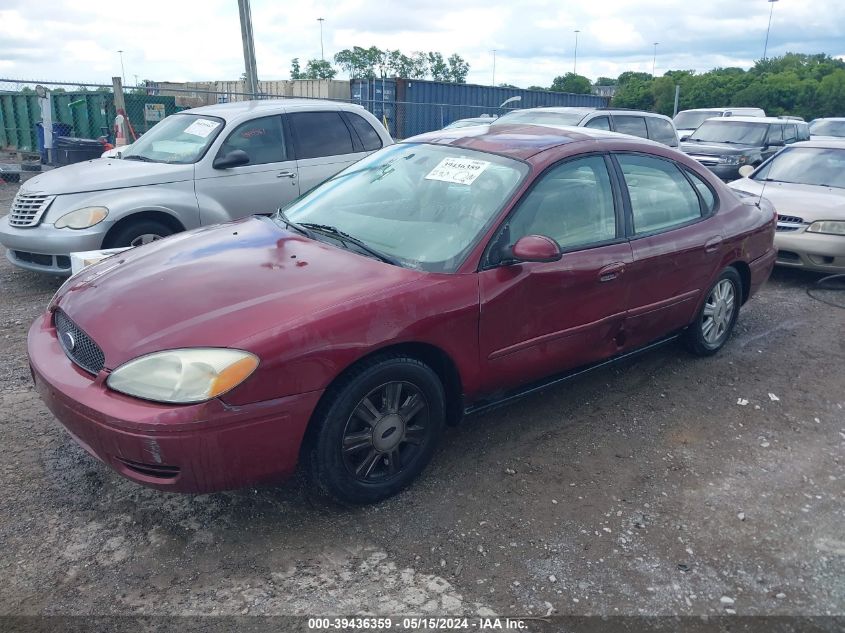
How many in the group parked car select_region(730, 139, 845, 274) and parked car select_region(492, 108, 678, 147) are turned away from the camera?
0

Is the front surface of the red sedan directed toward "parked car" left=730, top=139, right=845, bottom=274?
no

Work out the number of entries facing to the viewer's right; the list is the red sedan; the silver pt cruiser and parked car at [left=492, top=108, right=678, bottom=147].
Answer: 0

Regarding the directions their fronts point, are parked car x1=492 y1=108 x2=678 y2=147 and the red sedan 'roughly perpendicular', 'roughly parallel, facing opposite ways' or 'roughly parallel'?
roughly parallel

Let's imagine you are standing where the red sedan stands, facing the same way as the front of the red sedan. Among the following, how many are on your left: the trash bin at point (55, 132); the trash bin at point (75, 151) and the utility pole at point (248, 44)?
0

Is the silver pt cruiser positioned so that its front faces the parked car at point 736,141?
no

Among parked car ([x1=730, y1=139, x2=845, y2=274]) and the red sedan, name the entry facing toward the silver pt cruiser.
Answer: the parked car

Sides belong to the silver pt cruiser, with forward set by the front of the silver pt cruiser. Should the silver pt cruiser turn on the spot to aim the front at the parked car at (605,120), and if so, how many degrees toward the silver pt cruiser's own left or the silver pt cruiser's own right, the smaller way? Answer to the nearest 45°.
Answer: approximately 180°

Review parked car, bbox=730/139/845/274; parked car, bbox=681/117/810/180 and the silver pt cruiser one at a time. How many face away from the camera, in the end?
0

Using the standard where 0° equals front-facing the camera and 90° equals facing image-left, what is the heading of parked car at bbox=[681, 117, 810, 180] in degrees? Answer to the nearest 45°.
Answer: approximately 45°

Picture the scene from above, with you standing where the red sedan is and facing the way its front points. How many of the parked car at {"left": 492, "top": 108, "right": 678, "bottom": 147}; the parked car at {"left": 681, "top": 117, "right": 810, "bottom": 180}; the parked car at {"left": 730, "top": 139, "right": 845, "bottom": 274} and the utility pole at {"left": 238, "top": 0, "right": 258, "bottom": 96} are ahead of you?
0

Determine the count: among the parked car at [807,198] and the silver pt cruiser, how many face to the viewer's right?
0

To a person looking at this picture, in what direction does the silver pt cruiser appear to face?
facing the viewer and to the left of the viewer

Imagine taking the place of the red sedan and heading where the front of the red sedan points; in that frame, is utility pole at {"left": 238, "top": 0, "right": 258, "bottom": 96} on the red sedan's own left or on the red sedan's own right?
on the red sedan's own right

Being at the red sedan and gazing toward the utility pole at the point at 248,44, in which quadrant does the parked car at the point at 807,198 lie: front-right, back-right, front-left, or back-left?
front-right

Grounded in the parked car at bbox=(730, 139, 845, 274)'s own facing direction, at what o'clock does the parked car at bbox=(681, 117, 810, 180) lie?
the parked car at bbox=(681, 117, 810, 180) is roughly at 4 o'clock from the parked car at bbox=(730, 139, 845, 274).

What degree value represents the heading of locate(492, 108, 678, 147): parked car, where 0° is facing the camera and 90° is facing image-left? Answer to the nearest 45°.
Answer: approximately 45°

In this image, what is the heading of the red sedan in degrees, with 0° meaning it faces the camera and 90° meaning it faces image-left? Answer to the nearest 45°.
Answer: approximately 45°
